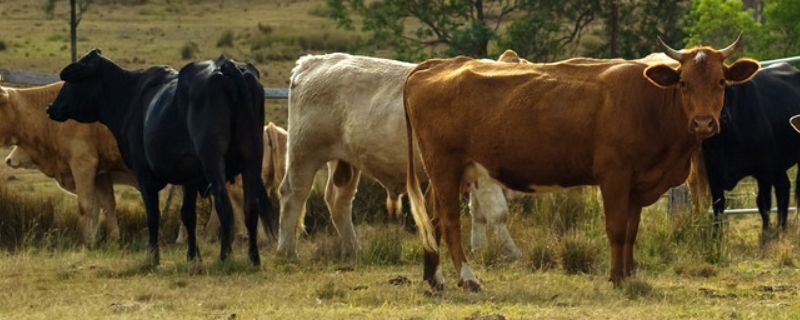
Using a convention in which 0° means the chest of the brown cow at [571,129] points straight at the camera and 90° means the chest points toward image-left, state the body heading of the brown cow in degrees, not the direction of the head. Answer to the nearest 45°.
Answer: approximately 270°

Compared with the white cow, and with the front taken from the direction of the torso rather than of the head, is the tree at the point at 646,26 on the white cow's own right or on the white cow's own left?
on the white cow's own left

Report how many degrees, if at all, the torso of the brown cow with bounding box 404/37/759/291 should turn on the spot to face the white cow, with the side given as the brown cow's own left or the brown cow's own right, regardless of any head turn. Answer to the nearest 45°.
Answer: approximately 135° to the brown cow's own left

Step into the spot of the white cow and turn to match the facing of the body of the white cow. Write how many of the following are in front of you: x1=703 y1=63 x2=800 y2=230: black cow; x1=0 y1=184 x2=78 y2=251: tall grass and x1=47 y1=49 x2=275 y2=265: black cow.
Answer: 1

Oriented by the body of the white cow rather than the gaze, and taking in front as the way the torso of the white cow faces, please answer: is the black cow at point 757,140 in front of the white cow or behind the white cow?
in front

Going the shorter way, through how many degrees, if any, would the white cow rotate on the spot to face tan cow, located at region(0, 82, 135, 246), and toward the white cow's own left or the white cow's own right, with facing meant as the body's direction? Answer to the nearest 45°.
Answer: approximately 135° to the white cow's own left

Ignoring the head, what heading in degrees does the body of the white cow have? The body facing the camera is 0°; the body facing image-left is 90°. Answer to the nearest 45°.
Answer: approximately 270°
